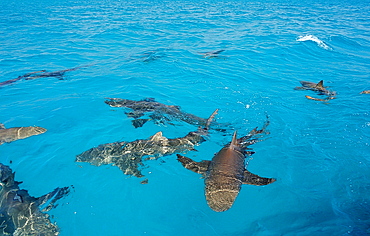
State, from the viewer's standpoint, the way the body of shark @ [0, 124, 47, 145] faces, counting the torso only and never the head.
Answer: to the viewer's right

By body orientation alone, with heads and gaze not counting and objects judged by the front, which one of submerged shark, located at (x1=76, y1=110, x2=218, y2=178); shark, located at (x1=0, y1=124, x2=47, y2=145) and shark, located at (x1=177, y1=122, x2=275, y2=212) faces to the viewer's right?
shark, located at (x1=0, y1=124, x2=47, y2=145)

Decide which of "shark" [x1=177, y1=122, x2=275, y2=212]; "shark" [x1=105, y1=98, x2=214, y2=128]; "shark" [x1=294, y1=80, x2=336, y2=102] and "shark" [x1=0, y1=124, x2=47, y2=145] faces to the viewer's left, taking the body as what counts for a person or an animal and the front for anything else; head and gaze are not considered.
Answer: "shark" [x1=105, y1=98, x2=214, y2=128]

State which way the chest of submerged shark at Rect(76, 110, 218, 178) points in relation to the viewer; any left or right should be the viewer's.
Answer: facing to the left of the viewer
